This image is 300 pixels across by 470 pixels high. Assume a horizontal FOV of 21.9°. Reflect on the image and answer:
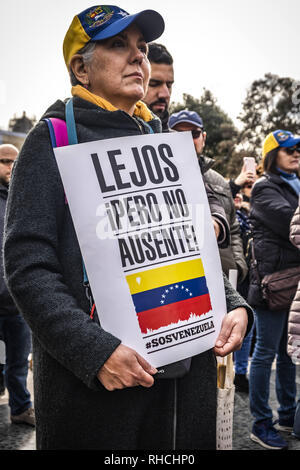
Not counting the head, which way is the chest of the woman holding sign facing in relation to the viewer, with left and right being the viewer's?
facing the viewer and to the right of the viewer

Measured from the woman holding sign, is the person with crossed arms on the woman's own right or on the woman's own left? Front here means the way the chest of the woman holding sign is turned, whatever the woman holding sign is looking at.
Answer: on the woman's own left

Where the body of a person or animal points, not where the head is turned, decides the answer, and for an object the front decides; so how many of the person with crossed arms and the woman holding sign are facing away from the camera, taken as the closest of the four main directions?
0

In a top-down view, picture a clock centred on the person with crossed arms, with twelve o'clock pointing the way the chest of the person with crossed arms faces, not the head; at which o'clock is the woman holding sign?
The woman holding sign is roughly at 2 o'clock from the person with crossed arms.

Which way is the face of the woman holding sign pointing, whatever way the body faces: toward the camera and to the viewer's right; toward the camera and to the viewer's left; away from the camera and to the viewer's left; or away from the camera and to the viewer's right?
toward the camera and to the viewer's right
